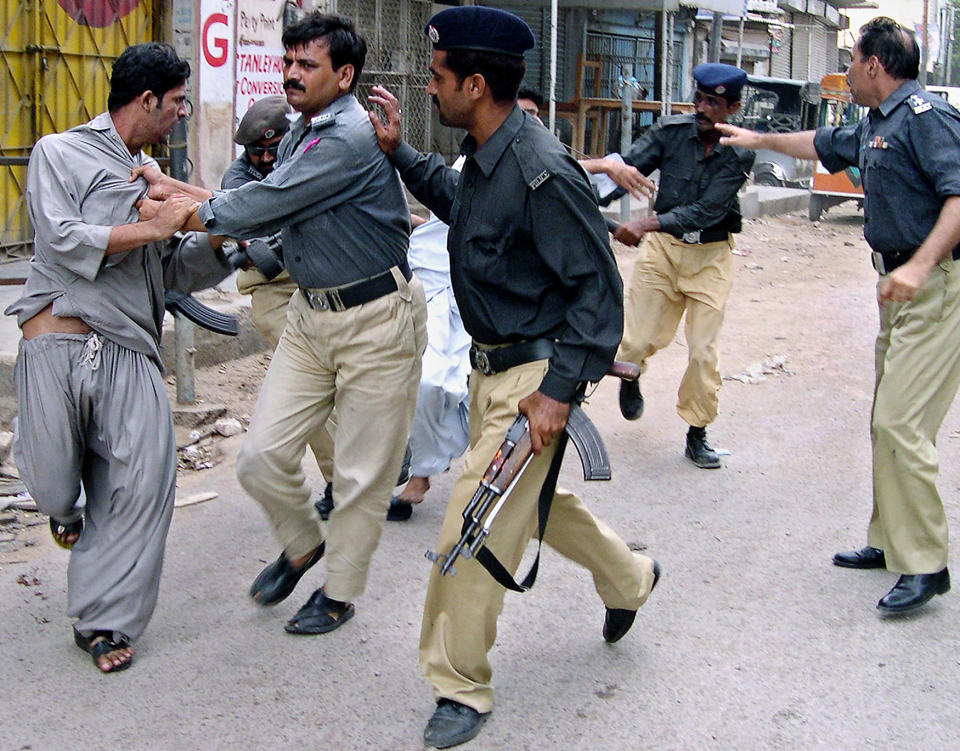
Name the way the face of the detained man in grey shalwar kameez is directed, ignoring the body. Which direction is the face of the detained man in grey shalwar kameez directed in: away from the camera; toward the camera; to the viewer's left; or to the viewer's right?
to the viewer's right

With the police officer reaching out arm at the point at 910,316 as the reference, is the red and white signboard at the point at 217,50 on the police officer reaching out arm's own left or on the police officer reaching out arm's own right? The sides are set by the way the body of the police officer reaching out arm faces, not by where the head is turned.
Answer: on the police officer reaching out arm's own right

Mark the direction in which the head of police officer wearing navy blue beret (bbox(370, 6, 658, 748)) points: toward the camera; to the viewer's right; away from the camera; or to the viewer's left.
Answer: to the viewer's left

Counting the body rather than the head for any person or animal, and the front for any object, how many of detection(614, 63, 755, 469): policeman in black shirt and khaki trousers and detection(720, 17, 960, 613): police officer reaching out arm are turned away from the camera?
0

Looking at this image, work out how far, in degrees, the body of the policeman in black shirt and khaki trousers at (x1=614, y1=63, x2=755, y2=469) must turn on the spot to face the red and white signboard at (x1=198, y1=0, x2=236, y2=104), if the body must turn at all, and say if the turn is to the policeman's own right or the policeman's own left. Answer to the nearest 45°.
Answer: approximately 135° to the policeman's own right

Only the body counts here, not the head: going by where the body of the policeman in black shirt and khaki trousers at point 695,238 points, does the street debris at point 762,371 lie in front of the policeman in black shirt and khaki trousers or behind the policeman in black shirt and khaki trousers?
behind

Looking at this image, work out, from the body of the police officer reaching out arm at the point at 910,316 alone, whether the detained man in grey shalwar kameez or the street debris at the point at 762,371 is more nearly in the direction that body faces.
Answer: the detained man in grey shalwar kameez

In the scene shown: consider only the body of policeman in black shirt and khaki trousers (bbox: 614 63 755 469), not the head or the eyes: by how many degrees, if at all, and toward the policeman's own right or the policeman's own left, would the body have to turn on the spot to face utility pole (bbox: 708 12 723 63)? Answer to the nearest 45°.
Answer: approximately 180°
